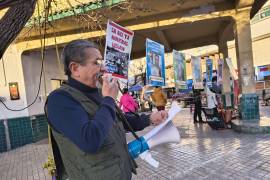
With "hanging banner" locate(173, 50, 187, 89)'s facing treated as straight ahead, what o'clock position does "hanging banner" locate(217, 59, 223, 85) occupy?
"hanging banner" locate(217, 59, 223, 85) is roughly at 9 o'clock from "hanging banner" locate(173, 50, 187, 89).

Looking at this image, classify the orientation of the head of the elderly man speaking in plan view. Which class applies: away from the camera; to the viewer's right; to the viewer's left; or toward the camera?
to the viewer's right

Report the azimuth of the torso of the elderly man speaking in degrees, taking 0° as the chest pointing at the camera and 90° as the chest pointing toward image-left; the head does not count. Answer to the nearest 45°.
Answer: approximately 270°

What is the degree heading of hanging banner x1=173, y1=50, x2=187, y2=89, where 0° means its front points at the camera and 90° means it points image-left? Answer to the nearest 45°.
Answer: approximately 315°

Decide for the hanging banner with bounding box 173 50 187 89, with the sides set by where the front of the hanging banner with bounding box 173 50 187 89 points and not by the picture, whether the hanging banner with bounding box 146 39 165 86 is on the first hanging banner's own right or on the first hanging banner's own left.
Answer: on the first hanging banner's own right
